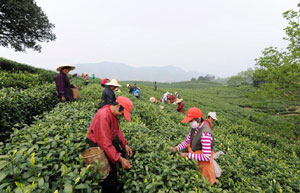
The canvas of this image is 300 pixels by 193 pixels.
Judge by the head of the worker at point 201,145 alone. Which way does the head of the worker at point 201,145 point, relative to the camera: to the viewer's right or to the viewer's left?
to the viewer's left

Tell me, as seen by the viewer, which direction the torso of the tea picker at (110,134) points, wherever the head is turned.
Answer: to the viewer's right

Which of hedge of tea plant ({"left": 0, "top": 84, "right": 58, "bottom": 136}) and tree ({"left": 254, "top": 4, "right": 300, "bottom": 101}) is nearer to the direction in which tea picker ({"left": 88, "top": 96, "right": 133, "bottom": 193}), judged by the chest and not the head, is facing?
the tree

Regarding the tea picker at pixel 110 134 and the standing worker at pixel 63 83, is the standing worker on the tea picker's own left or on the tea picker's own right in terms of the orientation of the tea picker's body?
on the tea picker's own left

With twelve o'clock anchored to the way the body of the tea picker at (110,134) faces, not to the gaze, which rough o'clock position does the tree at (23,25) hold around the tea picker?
The tree is roughly at 8 o'clock from the tea picker.

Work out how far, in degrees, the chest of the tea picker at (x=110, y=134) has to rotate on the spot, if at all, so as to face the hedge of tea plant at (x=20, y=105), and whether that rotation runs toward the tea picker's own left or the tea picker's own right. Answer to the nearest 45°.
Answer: approximately 135° to the tea picker's own left

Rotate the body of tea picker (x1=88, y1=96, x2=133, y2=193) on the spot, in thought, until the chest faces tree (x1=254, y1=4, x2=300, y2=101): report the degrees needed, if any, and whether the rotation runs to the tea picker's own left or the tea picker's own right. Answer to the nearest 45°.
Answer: approximately 45° to the tea picker's own left

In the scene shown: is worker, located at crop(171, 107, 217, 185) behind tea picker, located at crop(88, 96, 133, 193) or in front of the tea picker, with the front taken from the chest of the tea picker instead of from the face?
in front

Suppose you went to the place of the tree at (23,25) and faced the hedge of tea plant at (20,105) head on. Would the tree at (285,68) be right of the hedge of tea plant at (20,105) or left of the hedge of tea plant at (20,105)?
left

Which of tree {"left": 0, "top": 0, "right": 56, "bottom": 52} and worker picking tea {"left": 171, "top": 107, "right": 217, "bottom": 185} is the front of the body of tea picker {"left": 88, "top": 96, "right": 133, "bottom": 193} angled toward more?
the worker picking tea
